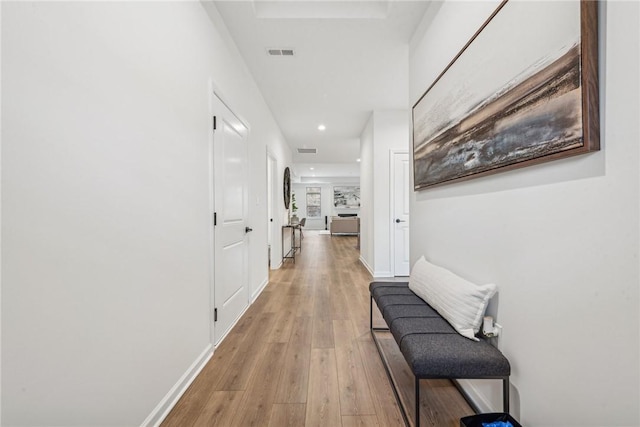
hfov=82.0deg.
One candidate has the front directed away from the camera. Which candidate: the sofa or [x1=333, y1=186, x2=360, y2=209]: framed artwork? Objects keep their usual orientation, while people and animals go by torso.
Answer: the sofa

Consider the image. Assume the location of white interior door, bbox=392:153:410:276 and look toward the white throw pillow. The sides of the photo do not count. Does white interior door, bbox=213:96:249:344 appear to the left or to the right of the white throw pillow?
right

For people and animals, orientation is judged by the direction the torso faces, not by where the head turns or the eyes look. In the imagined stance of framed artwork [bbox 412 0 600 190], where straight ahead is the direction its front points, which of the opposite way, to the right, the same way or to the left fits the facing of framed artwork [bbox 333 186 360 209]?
to the left

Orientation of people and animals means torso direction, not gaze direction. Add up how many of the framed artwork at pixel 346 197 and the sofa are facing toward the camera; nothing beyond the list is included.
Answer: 1

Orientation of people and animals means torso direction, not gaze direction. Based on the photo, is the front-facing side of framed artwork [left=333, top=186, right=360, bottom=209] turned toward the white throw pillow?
yes

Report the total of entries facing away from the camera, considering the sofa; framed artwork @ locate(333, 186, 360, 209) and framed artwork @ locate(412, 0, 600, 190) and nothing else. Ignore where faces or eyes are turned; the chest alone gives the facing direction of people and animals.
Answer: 1

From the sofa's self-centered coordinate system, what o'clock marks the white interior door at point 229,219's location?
The white interior door is roughly at 6 o'clock from the sofa.

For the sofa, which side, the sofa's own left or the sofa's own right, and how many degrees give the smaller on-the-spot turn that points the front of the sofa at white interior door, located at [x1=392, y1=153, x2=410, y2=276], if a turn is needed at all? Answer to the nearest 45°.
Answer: approximately 180°

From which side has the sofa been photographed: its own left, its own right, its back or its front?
back

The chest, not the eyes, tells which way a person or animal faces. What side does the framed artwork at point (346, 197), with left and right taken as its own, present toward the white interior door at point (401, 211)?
front

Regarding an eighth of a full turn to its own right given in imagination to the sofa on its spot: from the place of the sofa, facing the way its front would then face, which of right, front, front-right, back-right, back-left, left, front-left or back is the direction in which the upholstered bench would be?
back-right
